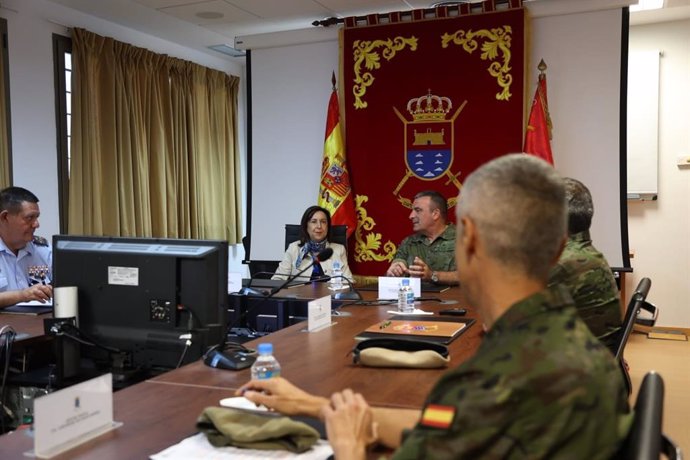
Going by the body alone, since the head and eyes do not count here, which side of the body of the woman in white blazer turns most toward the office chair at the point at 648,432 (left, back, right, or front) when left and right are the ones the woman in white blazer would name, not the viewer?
front

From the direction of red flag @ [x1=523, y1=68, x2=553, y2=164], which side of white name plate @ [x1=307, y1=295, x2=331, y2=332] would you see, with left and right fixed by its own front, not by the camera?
left

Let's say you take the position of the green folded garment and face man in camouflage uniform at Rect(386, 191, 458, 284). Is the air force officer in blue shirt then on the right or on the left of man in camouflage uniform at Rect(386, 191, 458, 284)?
left

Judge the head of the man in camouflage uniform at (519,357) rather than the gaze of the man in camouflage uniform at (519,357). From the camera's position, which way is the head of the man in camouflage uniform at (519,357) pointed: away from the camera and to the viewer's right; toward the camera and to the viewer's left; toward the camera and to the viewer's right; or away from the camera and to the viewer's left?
away from the camera and to the viewer's left

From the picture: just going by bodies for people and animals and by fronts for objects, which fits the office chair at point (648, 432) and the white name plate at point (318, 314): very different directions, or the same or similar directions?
very different directions

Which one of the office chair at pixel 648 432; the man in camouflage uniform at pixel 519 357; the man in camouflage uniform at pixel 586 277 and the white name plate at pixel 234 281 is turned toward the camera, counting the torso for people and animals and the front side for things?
the white name plate

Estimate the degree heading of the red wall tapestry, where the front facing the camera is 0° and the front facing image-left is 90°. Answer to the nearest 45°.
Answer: approximately 0°

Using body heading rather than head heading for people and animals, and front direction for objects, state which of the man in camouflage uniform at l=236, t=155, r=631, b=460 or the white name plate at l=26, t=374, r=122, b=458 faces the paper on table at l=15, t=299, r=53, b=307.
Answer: the man in camouflage uniform

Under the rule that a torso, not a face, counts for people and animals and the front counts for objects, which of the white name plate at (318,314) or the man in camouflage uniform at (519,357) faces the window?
the man in camouflage uniform

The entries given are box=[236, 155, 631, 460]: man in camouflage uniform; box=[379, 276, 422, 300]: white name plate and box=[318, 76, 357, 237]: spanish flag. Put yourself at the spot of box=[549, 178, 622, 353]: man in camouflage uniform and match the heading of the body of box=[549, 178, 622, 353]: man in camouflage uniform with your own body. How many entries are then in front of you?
2
